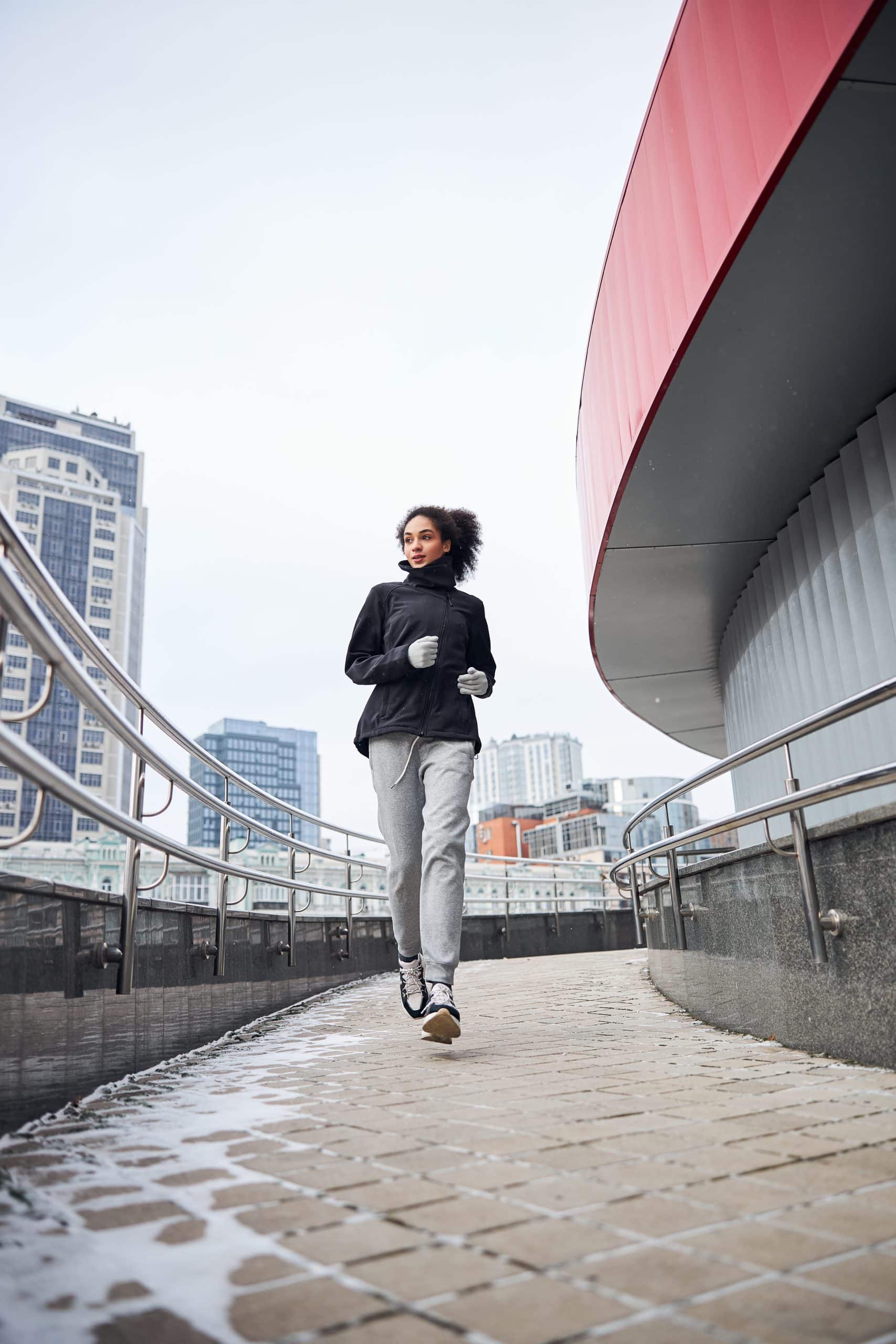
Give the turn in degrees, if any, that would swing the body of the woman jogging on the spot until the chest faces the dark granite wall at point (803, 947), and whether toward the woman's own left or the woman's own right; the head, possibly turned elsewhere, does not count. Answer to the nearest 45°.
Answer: approximately 90° to the woman's own left

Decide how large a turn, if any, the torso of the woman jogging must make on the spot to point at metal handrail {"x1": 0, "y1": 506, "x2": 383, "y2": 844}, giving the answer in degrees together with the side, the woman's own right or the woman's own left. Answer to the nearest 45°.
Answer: approximately 45° to the woman's own right

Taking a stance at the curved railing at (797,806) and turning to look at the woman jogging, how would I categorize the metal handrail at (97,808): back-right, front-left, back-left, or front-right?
front-left

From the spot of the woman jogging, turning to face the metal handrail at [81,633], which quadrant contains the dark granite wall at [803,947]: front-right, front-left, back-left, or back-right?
back-left

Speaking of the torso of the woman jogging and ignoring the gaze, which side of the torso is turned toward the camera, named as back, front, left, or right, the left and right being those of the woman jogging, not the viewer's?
front

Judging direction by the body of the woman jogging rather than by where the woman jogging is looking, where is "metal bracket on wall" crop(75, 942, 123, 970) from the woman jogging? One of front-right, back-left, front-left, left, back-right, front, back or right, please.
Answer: front-right

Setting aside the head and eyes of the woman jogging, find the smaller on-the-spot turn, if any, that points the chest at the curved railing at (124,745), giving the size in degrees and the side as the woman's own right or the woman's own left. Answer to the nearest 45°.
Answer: approximately 45° to the woman's own right

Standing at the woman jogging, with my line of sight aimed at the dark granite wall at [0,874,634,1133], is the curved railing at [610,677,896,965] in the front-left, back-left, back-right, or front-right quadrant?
back-left

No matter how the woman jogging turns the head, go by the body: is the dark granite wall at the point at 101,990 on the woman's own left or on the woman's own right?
on the woman's own right
